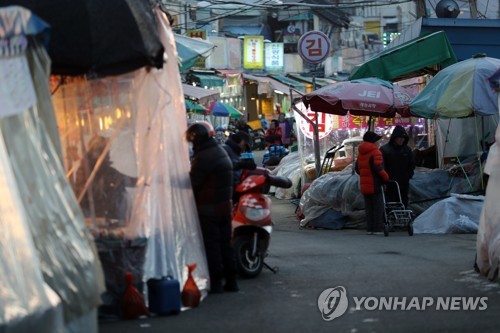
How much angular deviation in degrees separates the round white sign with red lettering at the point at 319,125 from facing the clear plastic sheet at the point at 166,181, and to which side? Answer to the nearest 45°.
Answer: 0° — it already faces it

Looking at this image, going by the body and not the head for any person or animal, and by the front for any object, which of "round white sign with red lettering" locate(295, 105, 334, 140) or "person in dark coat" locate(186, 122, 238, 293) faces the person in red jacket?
the round white sign with red lettering

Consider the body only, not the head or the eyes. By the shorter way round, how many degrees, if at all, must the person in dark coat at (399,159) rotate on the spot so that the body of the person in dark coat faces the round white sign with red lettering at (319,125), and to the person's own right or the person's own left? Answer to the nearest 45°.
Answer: approximately 180°

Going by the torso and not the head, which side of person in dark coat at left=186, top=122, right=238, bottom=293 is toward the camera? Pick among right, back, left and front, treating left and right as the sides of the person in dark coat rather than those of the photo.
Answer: left

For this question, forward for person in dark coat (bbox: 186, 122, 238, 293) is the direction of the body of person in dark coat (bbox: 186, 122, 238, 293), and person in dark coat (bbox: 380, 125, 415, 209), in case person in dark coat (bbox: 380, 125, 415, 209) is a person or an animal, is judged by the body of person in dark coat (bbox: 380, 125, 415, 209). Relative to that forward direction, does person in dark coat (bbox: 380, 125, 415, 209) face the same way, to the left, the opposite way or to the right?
to the left

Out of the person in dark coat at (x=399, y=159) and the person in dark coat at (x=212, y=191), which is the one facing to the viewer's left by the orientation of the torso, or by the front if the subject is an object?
the person in dark coat at (x=212, y=191)

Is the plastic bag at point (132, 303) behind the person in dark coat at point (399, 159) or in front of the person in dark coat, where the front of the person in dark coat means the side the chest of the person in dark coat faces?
in front

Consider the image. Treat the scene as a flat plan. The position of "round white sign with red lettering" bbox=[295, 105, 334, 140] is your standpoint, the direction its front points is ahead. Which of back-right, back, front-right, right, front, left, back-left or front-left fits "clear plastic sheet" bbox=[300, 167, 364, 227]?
front

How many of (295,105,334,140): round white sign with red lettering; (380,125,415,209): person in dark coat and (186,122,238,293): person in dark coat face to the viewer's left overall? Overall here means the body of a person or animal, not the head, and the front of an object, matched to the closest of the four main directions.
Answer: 1

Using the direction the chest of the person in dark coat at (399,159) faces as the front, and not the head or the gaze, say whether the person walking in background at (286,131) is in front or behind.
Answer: behind

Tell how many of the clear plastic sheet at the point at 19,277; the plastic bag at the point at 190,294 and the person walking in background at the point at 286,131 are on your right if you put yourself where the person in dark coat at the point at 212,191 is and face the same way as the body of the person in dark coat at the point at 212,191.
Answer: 1

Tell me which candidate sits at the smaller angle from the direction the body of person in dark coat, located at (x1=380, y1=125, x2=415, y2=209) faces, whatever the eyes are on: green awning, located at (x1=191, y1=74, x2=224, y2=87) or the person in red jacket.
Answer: the person in red jacket

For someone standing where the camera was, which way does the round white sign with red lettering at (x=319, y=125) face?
facing the viewer

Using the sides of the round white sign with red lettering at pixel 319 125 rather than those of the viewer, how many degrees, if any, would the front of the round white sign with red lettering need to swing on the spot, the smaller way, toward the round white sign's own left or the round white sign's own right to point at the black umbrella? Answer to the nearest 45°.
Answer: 0° — it already faces it

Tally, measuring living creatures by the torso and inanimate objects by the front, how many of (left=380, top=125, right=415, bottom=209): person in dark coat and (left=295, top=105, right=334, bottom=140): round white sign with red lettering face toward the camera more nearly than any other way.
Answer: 2

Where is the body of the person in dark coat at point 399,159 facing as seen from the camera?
toward the camera

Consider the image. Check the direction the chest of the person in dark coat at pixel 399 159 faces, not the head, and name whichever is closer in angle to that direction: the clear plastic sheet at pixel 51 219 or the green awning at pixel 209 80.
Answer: the clear plastic sheet
